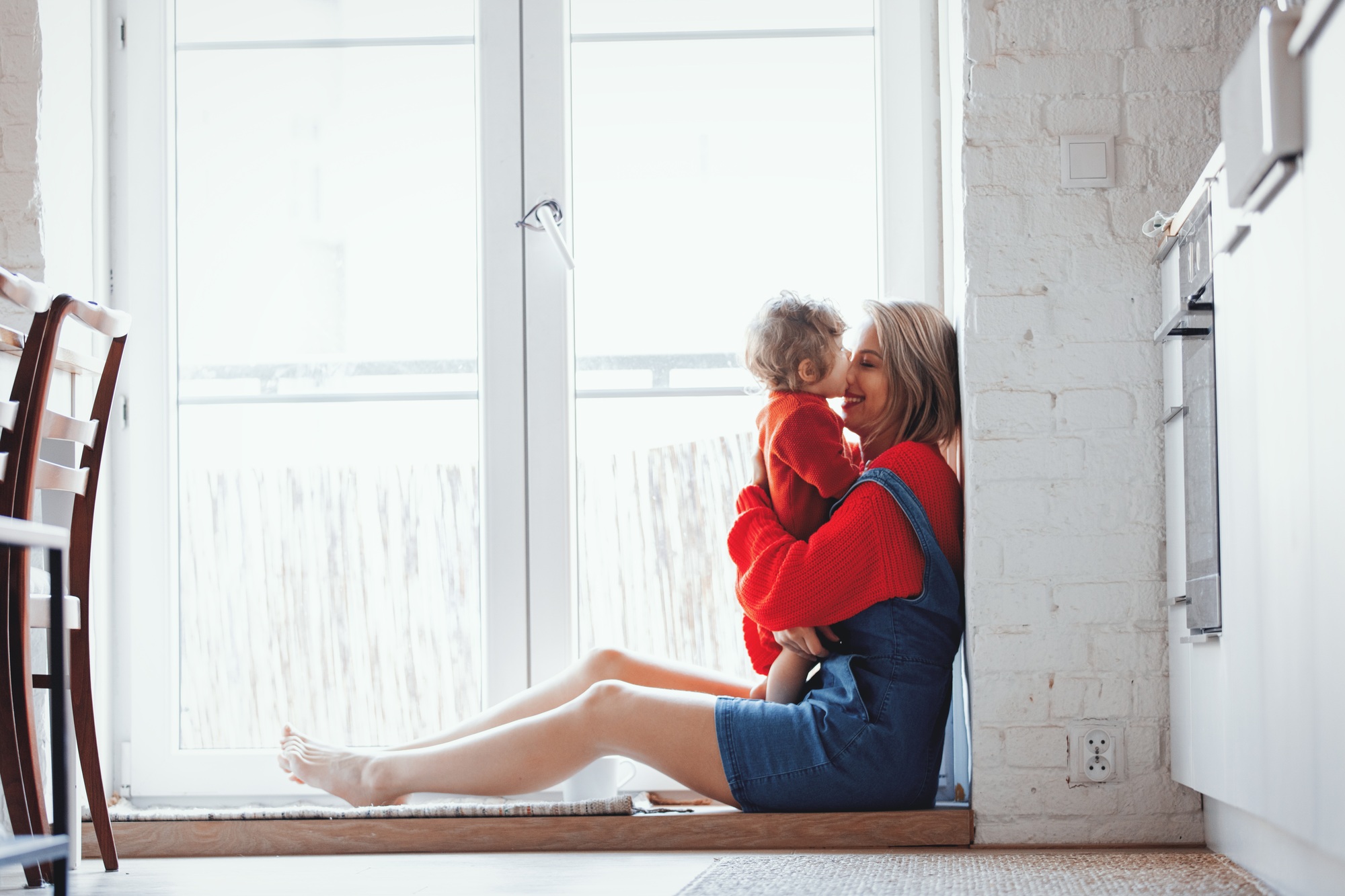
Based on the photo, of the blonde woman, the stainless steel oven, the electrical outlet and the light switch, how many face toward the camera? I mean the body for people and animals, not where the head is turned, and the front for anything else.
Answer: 2

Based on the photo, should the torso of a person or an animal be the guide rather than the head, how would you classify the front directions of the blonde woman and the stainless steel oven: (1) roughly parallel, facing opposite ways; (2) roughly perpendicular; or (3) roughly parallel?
roughly parallel

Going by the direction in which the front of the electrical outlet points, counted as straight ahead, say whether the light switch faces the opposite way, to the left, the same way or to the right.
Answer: the same way

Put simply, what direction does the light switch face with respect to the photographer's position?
facing the viewer

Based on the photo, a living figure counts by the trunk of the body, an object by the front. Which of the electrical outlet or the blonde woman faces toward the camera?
the electrical outlet

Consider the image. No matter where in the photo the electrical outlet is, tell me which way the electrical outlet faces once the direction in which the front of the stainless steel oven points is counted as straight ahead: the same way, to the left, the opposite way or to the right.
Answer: to the left

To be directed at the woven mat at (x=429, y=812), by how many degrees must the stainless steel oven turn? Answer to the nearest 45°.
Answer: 0° — it already faces it

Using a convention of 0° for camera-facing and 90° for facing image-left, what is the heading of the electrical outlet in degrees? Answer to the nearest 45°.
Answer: approximately 0°

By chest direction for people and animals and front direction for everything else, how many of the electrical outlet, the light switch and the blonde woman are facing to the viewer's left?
1

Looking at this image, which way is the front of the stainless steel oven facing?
to the viewer's left

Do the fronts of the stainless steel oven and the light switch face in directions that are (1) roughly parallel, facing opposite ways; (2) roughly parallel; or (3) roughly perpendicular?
roughly perpendicular

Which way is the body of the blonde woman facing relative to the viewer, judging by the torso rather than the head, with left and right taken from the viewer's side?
facing to the left of the viewer

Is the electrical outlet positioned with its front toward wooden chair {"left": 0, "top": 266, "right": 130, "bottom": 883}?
no

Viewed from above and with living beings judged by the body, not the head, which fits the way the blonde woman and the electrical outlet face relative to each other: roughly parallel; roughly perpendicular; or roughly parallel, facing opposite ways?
roughly perpendicular

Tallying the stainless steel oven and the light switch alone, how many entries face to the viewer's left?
1

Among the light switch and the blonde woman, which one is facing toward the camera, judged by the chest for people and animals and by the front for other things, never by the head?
the light switch

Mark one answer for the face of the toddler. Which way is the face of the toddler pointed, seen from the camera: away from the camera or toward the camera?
away from the camera
